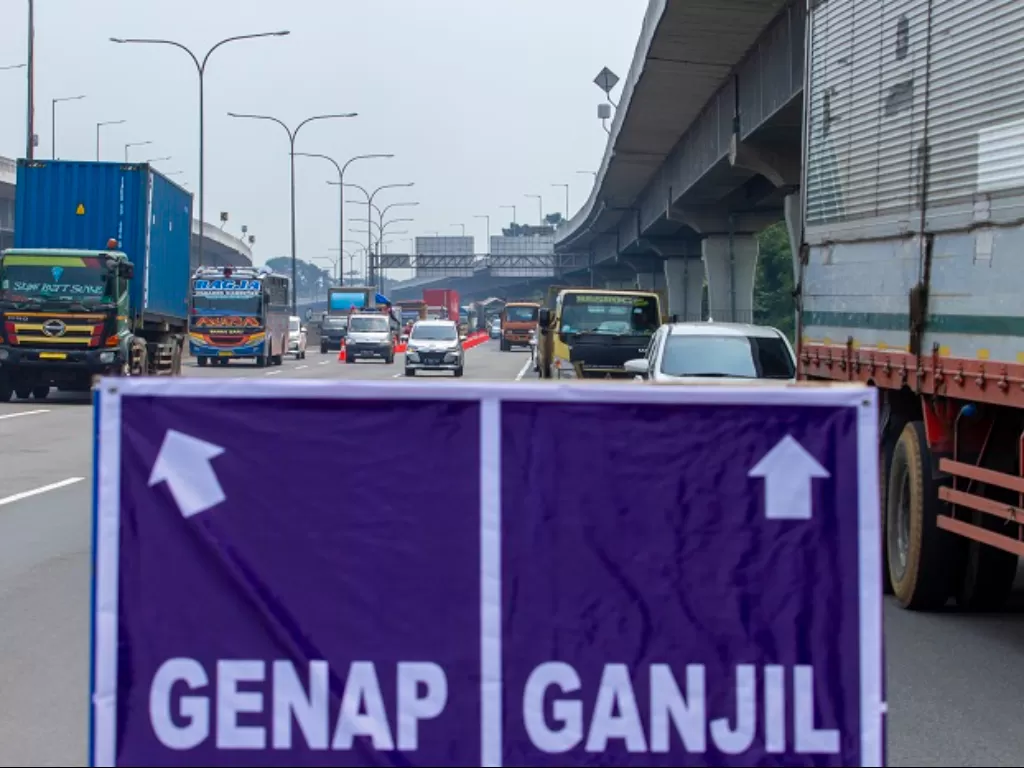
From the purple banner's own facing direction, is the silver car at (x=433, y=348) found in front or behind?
behind

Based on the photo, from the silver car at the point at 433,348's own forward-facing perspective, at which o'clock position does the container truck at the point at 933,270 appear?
The container truck is roughly at 12 o'clock from the silver car.

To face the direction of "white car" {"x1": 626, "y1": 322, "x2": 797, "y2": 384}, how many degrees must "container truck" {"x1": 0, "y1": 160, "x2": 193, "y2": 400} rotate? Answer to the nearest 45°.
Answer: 0° — it already faces it

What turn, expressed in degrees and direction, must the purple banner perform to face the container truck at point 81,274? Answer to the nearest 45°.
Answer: approximately 180°

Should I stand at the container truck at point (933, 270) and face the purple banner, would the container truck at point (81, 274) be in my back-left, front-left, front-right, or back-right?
back-right

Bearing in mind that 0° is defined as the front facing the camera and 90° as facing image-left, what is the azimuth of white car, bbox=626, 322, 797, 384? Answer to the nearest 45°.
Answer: approximately 0°

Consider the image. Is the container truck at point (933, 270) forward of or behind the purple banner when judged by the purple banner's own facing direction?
behind

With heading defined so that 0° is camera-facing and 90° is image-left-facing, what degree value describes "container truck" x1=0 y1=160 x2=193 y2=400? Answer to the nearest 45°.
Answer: approximately 0°

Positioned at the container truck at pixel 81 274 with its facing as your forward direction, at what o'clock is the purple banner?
The purple banner is roughly at 12 o'clock from the container truck.
